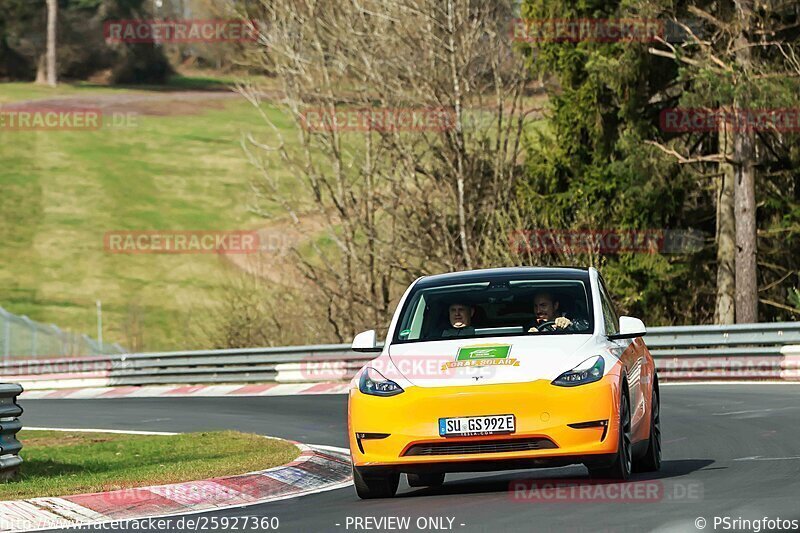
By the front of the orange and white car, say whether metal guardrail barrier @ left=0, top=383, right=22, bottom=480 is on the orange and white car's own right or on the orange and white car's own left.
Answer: on the orange and white car's own right

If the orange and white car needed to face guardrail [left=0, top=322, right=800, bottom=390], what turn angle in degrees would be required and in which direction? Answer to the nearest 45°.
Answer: approximately 180°

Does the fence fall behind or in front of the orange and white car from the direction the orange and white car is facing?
behind

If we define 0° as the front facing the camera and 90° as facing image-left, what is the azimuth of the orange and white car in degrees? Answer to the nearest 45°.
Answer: approximately 0°
